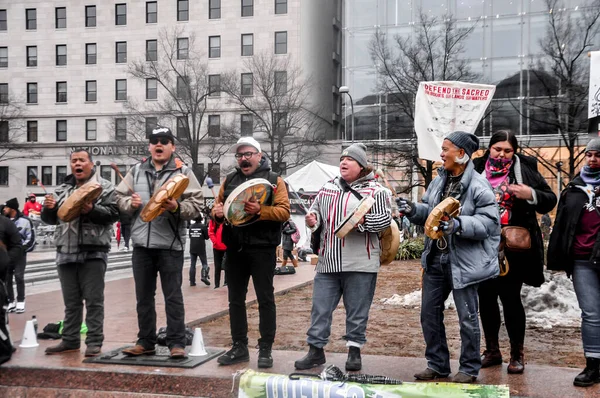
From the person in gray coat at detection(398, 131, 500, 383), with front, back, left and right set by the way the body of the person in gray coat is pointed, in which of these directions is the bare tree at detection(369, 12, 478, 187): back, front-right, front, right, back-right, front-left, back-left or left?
back-right

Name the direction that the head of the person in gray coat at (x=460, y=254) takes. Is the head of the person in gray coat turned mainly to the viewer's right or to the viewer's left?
to the viewer's left

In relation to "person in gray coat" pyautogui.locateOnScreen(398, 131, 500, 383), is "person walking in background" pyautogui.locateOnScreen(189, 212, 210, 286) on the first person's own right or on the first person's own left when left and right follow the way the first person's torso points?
on the first person's own right

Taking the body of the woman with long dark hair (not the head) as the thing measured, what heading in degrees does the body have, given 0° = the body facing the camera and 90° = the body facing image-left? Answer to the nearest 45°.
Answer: approximately 45°

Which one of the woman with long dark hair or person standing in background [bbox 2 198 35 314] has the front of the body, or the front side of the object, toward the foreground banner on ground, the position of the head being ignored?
the woman with long dark hair

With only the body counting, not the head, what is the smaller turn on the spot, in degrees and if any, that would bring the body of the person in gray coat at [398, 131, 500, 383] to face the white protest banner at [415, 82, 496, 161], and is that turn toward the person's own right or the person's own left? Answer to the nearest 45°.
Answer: approximately 135° to the person's own right

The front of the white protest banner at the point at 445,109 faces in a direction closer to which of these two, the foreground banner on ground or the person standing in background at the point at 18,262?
the foreground banner on ground

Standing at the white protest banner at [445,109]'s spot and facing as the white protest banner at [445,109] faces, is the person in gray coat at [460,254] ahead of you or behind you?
ahead

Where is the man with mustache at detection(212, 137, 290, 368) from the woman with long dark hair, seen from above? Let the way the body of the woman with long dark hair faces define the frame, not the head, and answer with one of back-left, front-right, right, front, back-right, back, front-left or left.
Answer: front-right

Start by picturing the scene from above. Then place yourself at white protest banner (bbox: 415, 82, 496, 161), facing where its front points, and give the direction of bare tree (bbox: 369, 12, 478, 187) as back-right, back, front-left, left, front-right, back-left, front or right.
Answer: back
